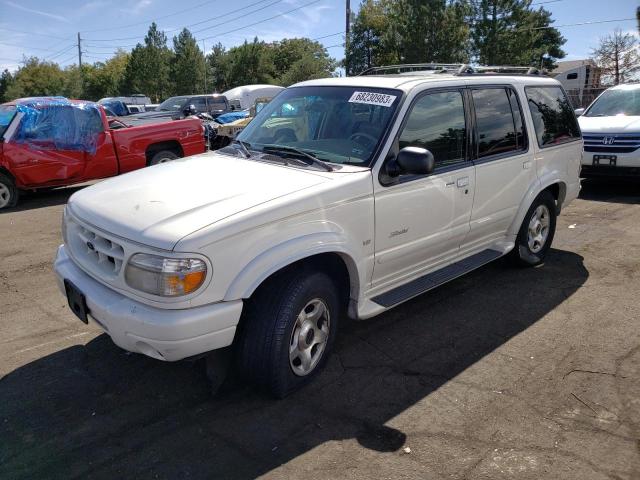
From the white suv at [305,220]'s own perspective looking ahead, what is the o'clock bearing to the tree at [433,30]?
The tree is roughly at 5 o'clock from the white suv.

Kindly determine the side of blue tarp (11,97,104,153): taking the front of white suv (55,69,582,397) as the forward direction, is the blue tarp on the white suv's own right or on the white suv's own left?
on the white suv's own right

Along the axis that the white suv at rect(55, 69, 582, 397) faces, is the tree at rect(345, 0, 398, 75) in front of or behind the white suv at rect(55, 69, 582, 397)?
behind

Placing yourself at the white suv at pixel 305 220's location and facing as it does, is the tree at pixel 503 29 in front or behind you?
behind

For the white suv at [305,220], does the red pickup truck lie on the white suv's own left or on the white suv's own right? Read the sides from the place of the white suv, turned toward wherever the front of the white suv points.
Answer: on the white suv's own right

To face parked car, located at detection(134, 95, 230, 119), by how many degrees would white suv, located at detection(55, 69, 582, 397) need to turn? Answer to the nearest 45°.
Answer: approximately 135° to its right

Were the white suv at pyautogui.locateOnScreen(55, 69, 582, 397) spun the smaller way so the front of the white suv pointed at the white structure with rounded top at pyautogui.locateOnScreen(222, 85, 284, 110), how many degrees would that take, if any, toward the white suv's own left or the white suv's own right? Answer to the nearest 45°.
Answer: approximately 135° to the white suv's own right

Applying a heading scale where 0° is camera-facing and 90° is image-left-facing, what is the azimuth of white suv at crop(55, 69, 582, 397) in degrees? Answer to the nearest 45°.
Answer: approximately 45°
